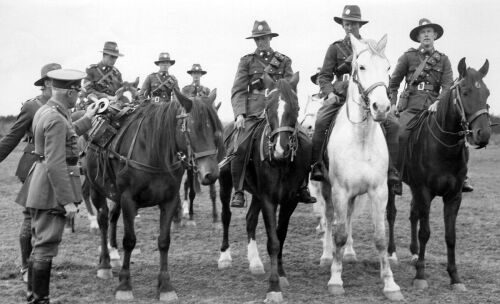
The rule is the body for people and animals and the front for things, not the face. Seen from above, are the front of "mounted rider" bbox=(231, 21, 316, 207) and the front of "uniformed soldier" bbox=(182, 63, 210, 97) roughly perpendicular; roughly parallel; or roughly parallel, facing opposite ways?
roughly parallel

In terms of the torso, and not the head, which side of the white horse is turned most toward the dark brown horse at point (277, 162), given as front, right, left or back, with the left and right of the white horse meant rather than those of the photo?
right

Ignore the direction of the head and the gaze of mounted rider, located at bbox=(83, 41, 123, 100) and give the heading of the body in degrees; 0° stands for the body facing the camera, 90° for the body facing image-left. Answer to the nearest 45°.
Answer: approximately 315°

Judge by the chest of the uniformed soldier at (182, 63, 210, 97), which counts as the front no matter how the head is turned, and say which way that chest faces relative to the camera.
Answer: toward the camera

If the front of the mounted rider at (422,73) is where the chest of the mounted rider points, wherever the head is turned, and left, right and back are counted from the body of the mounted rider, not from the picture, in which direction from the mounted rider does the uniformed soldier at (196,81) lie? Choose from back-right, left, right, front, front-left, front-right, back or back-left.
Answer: back-right

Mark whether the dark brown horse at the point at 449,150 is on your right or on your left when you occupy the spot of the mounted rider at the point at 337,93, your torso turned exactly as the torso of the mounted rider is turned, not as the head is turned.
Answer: on your left

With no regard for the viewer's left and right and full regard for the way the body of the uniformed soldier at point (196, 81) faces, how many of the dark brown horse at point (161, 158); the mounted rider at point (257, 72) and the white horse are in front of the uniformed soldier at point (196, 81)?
3

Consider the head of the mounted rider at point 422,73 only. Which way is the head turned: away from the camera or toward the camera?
toward the camera

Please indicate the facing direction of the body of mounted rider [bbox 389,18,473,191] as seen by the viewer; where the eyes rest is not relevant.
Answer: toward the camera

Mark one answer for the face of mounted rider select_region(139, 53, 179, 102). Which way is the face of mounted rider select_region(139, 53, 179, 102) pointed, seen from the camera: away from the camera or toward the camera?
toward the camera

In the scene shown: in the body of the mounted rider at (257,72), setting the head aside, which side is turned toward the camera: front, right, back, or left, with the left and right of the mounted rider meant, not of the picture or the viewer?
front

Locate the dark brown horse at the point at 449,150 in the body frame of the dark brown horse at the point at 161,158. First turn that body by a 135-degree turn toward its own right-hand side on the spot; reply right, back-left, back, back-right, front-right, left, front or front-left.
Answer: back

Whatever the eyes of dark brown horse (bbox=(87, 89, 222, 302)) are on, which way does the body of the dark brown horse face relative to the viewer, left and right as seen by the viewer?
facing the viewer and to the right of the viewer

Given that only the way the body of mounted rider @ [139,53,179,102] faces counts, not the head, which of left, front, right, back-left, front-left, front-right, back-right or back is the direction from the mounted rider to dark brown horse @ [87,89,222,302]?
front
